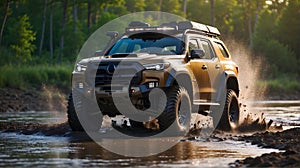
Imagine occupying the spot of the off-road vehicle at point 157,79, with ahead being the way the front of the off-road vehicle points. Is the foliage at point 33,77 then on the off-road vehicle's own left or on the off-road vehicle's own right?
on the off-road vehicle's own right

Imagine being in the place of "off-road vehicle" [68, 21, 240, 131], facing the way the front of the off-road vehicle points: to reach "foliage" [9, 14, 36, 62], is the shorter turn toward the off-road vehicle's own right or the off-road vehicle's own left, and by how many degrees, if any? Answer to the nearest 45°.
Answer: approximately 135° to the off-road vehicle's own right

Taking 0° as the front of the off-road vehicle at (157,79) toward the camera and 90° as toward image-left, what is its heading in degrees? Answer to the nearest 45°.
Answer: approximately 45°
